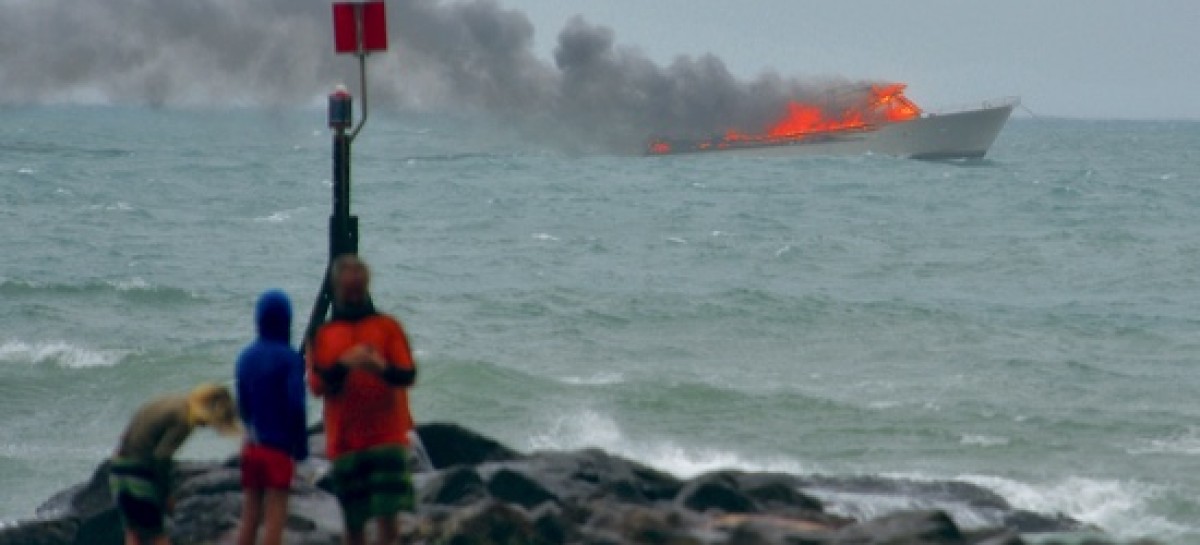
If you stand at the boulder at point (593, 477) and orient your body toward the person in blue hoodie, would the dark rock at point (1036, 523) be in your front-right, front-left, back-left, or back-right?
back-left

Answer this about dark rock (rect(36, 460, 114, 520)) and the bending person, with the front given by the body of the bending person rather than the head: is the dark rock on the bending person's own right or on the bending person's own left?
on the bending person's own left

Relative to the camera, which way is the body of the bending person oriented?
to the viewer's right

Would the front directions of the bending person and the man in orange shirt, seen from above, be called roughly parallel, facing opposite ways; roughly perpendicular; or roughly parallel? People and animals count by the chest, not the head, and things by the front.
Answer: roughly perpendicular
